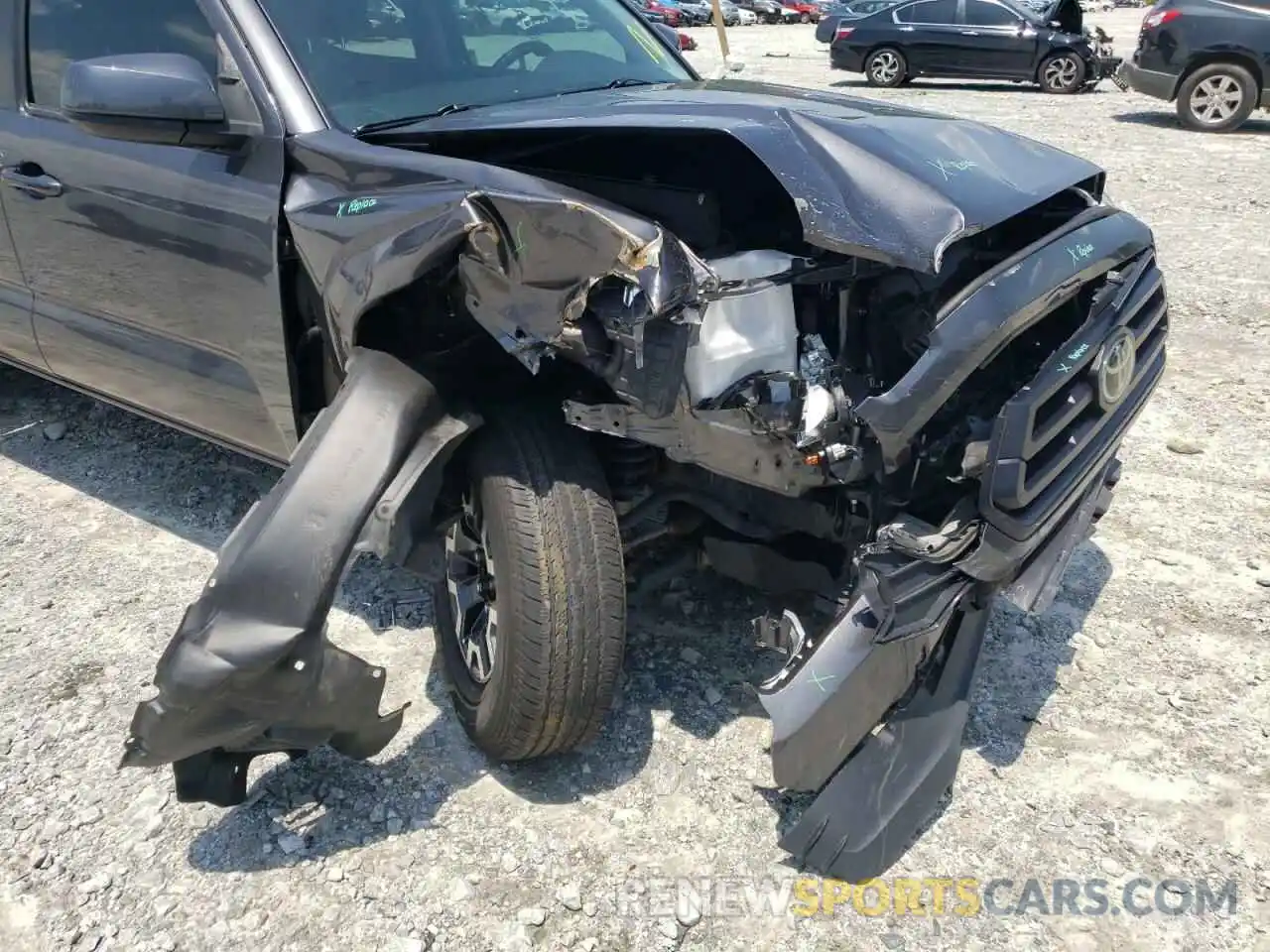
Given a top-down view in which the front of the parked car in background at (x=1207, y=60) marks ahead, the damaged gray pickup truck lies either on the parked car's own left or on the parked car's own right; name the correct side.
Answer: on the parked car's own right

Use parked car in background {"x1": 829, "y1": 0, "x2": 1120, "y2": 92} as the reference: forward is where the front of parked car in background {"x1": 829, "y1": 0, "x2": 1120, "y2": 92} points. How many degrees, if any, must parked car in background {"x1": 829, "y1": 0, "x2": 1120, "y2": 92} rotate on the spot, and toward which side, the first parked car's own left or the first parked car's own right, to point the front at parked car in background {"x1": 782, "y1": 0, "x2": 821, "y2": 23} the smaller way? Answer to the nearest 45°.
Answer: approximately 90° to the first parked car's own left

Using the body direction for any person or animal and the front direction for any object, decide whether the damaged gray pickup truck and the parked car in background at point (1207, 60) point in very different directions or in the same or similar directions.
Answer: same or similar directions

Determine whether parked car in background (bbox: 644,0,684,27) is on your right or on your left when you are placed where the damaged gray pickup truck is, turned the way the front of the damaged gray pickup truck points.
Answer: on your left

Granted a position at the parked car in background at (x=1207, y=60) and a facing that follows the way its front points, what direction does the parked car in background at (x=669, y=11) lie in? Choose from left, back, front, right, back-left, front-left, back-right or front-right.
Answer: back-left

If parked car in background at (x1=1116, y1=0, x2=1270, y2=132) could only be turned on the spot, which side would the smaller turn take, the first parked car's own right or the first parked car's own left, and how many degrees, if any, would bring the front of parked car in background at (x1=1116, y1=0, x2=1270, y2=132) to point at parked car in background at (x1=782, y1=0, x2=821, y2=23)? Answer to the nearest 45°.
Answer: approximately 135° to the first parked car's own left

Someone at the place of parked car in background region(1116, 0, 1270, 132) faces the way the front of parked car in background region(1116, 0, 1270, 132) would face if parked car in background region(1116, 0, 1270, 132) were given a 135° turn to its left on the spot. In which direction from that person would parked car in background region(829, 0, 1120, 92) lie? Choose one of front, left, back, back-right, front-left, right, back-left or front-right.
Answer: front

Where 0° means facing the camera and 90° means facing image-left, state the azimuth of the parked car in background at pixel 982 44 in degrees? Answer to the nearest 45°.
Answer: approximately 270°

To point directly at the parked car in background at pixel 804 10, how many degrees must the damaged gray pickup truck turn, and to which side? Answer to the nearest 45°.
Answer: approximately 135° to its left

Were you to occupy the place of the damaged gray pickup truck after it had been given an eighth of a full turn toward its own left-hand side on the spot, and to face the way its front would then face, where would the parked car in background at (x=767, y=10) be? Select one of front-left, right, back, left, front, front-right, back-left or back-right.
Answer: left

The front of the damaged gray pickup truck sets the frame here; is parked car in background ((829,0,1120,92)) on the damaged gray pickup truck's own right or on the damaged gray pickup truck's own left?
on the damaged gray pickup truck's own left

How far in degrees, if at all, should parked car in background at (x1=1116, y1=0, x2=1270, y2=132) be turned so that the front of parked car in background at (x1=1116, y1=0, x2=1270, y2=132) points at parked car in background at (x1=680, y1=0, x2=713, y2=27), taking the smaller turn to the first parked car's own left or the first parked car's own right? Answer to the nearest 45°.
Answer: approximately 135° to the first parked car's own left

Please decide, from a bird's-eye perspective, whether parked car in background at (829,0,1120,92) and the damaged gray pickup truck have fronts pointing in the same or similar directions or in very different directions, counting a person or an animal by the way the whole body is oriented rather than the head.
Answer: same or similar directions

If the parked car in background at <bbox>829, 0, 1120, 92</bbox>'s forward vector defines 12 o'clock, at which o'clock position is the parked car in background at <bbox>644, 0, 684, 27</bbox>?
the parked car in background at <bbox>644, 0, 684, 27</bbox> is roughly at 8 o'clock from the parked car in background at <bbox>829, 0, 1120, 92</bbox>.

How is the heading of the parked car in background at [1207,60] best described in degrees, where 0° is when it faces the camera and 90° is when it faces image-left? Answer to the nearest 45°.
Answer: approximately 270°

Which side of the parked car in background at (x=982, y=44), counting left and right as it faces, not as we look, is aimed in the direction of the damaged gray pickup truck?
right

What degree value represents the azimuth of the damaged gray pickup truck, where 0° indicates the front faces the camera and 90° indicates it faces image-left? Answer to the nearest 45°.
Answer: approximately 315°
